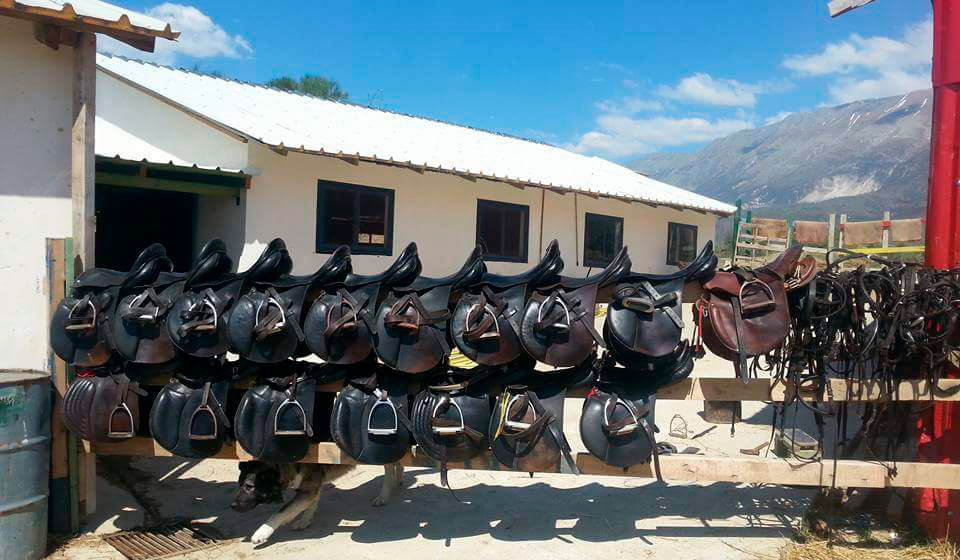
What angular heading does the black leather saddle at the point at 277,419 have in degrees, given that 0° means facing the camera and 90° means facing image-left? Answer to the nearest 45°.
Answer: approximately 90°

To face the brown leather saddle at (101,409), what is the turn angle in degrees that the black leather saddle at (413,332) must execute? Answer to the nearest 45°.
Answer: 0° — it already faces it

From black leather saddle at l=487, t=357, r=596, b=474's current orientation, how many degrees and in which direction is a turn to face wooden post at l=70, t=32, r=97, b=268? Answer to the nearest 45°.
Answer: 0° — it already faces it

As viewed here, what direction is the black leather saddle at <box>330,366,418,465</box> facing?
to the viewer's left

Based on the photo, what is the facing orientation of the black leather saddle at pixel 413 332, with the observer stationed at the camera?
facing to the left of the viewer

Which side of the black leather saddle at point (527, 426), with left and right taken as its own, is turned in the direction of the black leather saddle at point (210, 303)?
front

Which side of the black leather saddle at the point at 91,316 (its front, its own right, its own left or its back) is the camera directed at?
left

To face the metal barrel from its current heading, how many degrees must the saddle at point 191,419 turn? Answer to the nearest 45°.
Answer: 0° — it already faces it

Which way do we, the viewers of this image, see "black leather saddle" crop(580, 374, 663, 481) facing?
facing to the left of the viewer

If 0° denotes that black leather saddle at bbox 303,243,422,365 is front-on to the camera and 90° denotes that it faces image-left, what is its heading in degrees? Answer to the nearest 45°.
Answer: approximately 90°

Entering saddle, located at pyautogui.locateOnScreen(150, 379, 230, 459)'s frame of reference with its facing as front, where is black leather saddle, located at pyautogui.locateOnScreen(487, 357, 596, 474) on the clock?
The black leather saddle is roughly at 7 o'clock from the saddle.

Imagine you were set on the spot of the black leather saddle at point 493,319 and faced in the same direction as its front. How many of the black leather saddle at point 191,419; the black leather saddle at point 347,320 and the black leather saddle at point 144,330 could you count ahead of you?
3
